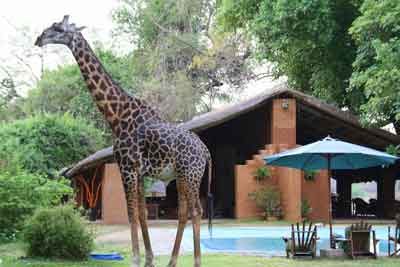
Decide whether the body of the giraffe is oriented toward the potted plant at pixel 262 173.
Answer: no

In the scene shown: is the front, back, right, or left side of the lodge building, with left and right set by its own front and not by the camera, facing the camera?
front

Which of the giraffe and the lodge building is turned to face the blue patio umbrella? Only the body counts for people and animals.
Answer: the lodge building

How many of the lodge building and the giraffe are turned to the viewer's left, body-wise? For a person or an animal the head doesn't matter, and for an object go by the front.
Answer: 1

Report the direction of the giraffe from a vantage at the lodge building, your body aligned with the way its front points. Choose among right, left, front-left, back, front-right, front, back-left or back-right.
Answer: front

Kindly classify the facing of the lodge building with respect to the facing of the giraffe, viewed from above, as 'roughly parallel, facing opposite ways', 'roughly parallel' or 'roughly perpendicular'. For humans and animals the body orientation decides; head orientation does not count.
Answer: roughly perpendicular

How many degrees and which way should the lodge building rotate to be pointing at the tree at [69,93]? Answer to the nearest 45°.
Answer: approximately 135° to its right

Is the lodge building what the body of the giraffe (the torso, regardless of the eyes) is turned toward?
no

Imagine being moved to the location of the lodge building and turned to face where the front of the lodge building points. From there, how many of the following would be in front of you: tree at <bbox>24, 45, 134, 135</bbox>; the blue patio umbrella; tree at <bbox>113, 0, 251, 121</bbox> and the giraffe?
2

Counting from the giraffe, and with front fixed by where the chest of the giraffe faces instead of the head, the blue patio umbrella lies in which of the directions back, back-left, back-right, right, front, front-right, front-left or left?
back-right

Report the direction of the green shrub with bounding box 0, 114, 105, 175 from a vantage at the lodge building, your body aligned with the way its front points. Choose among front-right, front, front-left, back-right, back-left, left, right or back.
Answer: right

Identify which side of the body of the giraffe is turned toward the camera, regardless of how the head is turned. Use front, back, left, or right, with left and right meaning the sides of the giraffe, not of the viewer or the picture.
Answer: left

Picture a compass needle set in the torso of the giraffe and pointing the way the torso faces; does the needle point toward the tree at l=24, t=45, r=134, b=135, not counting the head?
no

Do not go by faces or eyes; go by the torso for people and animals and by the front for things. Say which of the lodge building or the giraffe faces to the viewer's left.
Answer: the giraffe
